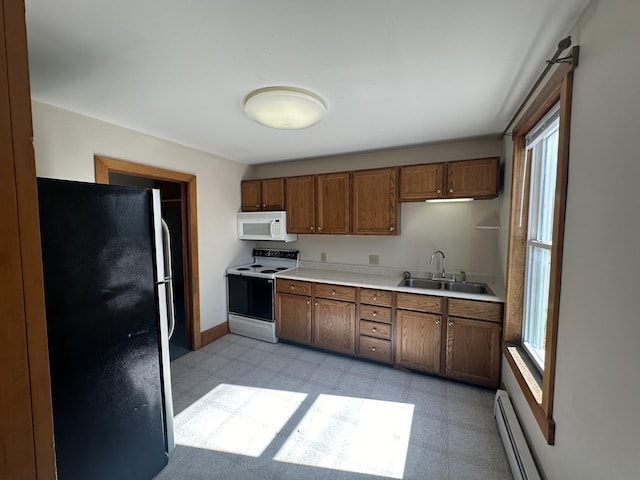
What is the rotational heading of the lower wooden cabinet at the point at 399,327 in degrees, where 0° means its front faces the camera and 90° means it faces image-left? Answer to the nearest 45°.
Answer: approximately 45°

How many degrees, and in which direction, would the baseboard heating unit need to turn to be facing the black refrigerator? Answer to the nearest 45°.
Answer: approximately 45° to its left

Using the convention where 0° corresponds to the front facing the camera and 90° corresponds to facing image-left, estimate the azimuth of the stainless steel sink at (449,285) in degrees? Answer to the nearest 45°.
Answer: approximately 0°

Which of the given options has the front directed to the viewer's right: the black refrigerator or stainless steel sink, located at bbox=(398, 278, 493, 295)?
the black refrigerator

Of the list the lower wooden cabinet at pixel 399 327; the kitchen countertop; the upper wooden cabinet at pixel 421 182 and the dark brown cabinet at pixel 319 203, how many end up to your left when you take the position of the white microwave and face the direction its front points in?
4

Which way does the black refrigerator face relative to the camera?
to the viewer's right

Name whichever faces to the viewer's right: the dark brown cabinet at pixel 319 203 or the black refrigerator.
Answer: the black refrigerator

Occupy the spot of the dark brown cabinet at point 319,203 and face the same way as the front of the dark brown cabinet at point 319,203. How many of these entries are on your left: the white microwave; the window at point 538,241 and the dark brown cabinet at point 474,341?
2

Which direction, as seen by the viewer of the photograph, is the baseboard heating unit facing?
facing to the left of the viewer

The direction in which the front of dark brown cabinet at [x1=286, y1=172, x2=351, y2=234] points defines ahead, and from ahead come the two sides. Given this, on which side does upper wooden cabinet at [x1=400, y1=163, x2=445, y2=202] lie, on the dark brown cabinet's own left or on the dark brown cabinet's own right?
on the dark brown cabinet's own left

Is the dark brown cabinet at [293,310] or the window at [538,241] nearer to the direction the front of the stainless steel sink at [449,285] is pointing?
the window

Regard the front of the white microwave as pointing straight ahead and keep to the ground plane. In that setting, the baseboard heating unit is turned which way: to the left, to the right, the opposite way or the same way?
to the right
